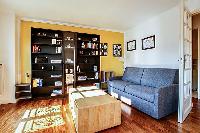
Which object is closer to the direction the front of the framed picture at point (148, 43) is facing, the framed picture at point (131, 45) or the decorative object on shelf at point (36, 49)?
the decorative object on shelf

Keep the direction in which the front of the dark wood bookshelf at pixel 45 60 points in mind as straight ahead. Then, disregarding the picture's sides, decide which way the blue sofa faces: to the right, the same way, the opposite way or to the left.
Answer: to the right

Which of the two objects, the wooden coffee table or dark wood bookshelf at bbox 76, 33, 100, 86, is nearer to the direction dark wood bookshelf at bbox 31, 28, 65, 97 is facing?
the wooden coffee table

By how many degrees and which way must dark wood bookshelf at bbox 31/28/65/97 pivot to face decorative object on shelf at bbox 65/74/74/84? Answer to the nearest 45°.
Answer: approximately 90° to its left

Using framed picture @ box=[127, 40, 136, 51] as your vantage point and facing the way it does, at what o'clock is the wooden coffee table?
The wooden coffee table is roughly at 11 o'clock from the framed picture.

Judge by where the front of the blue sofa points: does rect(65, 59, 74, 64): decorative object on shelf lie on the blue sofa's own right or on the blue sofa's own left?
on the blue sofa's own right

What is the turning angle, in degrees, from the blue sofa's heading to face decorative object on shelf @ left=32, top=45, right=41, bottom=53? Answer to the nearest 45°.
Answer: approximately 45° to its right

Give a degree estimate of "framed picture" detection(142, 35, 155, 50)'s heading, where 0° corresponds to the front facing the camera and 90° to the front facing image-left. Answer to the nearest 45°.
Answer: approximately 45°

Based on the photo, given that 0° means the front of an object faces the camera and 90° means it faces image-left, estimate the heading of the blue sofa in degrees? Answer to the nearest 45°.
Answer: approximately 45°
